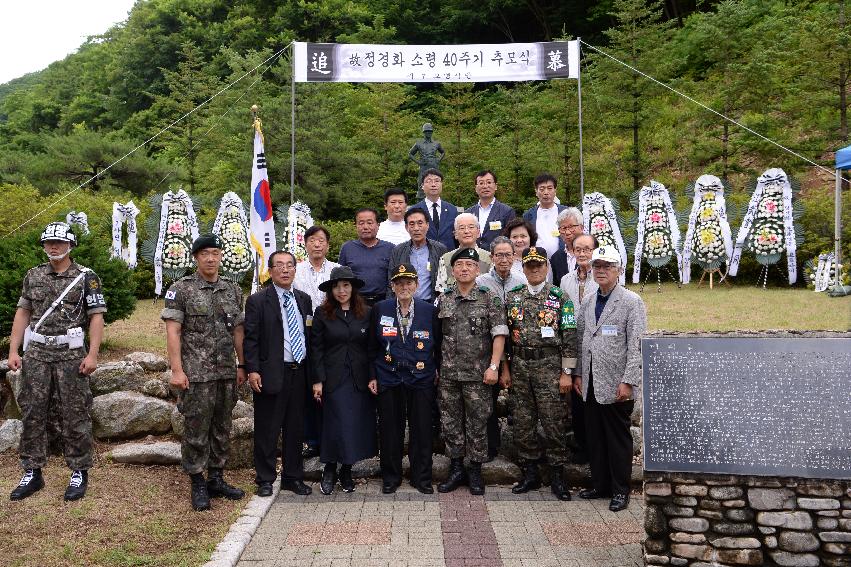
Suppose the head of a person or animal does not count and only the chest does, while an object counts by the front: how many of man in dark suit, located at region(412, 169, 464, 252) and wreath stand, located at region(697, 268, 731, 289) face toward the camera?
2

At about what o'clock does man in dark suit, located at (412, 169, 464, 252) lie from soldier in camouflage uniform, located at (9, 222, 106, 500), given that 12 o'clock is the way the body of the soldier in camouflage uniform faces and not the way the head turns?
The man in dark suit is roughly at 9 o'clock from the soldier in camouflage uniform.

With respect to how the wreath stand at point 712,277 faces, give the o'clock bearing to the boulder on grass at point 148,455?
The boulder on grass is roughly at 1 o'clock from the wreath stand.

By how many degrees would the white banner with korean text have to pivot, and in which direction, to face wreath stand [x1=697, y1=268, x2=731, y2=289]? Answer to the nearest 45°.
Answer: approximately 90° to its left

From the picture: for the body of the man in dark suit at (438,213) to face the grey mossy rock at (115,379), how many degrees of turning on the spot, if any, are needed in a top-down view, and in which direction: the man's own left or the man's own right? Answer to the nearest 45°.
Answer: approximately 90° to the man's own right

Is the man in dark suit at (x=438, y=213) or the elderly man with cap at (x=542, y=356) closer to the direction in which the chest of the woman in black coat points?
the elderly man with cap

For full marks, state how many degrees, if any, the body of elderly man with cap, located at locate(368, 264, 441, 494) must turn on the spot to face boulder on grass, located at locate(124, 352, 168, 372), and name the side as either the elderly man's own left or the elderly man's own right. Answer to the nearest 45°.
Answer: approximately 135° to the elderly man's own right

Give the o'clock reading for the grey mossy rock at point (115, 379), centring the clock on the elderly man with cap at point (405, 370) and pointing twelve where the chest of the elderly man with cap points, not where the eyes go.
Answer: The grey mossy rock is roughly at 4 o'clock from the elderly man with cap.

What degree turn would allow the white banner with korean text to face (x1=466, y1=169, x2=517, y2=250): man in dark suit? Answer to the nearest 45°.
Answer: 0° — it already faces them
